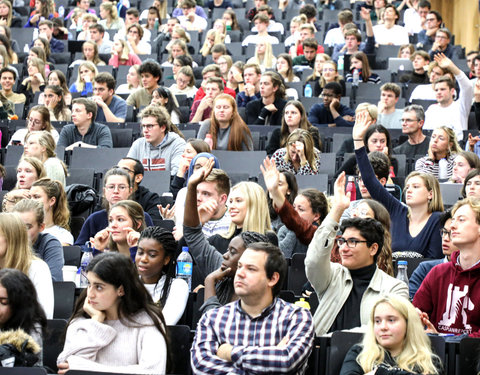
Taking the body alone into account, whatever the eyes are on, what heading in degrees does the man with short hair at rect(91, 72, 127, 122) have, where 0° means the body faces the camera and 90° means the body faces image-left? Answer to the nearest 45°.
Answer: approximately 45°

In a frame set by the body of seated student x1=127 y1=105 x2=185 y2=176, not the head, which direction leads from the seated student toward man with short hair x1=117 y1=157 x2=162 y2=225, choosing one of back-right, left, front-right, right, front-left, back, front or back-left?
front-left

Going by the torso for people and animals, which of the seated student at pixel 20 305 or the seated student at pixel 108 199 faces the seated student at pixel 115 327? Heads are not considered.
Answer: the seated student at pixel 108 199

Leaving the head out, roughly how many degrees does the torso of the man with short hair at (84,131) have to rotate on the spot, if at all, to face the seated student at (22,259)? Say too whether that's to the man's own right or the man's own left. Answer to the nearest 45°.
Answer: approximately 45° to the man's own left

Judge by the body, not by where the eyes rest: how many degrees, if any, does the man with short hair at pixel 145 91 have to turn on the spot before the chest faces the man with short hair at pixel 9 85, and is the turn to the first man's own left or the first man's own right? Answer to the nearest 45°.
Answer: approximately 45° to the first man's own right

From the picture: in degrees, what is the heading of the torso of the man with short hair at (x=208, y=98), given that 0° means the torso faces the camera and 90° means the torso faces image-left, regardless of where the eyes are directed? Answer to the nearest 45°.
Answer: approximately 45°

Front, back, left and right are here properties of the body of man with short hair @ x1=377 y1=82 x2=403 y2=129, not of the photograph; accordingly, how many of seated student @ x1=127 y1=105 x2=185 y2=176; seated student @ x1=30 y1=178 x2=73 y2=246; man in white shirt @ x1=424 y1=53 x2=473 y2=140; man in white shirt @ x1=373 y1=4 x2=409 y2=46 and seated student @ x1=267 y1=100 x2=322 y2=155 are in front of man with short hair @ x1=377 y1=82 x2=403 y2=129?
3

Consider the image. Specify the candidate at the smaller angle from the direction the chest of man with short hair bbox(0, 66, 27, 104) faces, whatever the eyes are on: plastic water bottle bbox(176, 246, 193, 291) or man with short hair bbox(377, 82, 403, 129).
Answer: the plastic water bottle

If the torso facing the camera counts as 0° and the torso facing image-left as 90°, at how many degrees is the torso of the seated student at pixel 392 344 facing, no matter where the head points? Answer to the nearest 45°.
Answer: approximately 45°
